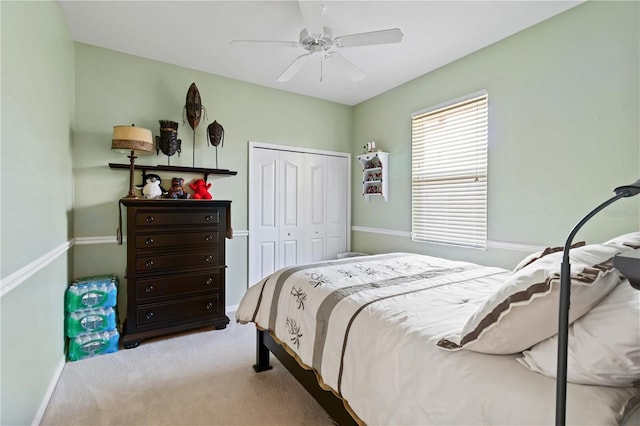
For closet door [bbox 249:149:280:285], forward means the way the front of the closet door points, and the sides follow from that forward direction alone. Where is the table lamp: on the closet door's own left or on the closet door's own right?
on the closet door's own right

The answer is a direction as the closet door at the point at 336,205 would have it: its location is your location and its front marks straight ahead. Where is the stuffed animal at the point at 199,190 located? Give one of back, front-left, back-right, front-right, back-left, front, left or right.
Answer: right

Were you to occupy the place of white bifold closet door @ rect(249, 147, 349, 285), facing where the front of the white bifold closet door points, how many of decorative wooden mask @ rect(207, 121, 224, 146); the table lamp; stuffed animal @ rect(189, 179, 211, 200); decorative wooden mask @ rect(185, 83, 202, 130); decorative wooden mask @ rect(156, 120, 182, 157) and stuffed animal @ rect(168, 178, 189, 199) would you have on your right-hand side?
6

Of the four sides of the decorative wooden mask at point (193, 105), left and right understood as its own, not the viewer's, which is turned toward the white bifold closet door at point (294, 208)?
left

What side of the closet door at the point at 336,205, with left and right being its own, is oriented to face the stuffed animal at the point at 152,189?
right

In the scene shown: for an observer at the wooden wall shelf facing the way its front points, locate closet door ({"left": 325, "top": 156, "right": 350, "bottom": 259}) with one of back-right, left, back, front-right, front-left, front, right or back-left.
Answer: left

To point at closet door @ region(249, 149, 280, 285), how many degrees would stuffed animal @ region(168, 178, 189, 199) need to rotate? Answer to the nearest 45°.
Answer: approximately 90° to its left

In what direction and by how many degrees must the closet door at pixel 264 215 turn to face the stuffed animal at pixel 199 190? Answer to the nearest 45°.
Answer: approximately 90° to its right

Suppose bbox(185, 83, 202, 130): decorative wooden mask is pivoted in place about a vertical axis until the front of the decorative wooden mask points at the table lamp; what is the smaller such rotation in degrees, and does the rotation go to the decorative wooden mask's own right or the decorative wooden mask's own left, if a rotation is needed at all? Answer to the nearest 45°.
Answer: approximately 45° to the decorative wooden mask's own right

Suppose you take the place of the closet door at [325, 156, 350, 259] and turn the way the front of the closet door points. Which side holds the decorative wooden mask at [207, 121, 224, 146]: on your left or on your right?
on your right

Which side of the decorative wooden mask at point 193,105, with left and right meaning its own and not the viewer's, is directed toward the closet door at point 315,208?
left
